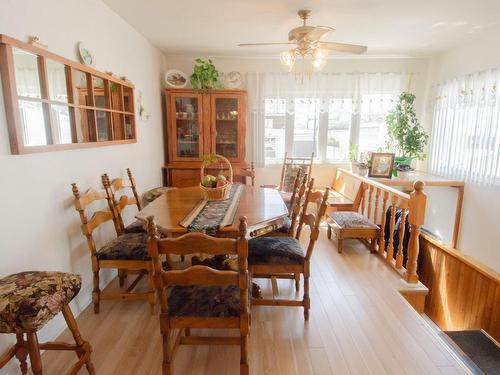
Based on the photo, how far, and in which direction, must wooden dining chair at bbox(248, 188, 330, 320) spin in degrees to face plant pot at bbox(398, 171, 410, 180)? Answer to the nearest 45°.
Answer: approximately 135° to its right

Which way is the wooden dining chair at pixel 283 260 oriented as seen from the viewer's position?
to the viewer's left

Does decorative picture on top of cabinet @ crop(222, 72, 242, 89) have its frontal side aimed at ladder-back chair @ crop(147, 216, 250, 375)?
yes

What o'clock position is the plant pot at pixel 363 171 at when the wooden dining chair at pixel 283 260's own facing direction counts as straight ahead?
The plant pot is roughly at 4 o'clock from the wooden dining chair.

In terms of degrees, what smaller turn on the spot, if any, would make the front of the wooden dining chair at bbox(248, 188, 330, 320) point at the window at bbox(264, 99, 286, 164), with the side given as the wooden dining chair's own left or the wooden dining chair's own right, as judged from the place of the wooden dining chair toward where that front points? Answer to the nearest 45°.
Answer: approximately 90° to the wooden dining chair's own right

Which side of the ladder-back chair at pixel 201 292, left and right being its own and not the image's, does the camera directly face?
back

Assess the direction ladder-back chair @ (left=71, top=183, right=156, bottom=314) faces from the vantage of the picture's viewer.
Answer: facing to the right of the viewer
